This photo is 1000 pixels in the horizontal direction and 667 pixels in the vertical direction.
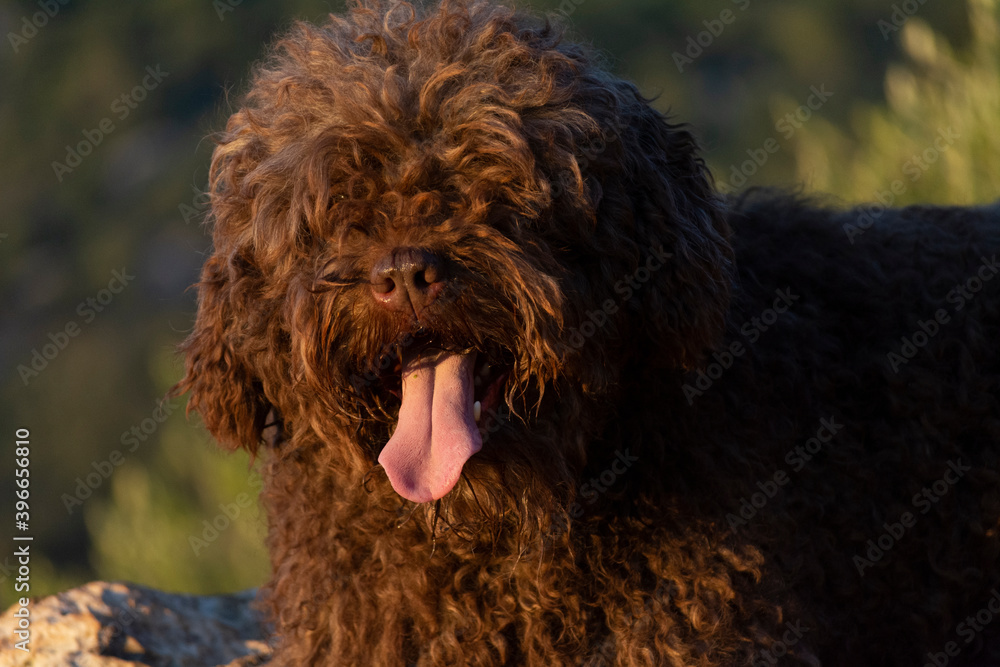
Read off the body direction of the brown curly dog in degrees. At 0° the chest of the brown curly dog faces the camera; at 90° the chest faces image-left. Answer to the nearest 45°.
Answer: approximately 45°
